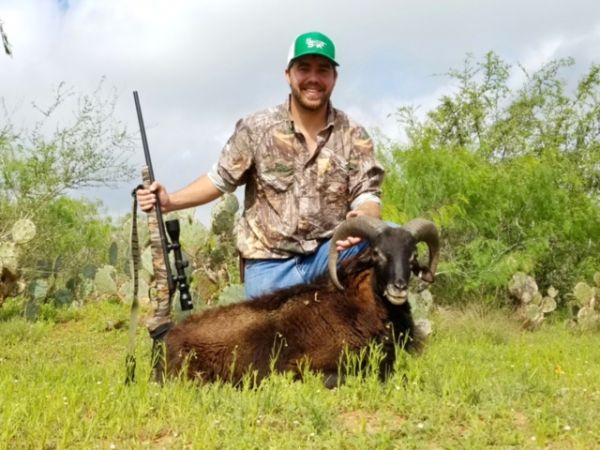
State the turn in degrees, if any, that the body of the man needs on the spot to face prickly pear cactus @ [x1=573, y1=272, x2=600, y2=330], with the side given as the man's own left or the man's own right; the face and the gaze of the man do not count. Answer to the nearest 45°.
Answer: approximately 135° to the man's own left

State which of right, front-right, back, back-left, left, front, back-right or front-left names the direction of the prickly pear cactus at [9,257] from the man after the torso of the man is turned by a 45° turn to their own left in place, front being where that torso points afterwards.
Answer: back

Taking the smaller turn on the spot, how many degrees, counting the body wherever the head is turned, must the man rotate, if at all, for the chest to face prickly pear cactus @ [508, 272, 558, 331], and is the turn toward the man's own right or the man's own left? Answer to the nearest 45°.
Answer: approximately 135° to the man's own left

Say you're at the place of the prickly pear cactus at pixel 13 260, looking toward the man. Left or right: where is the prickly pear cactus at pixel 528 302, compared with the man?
left

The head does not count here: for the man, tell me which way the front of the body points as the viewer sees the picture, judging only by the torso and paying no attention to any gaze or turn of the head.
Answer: toward the camera
